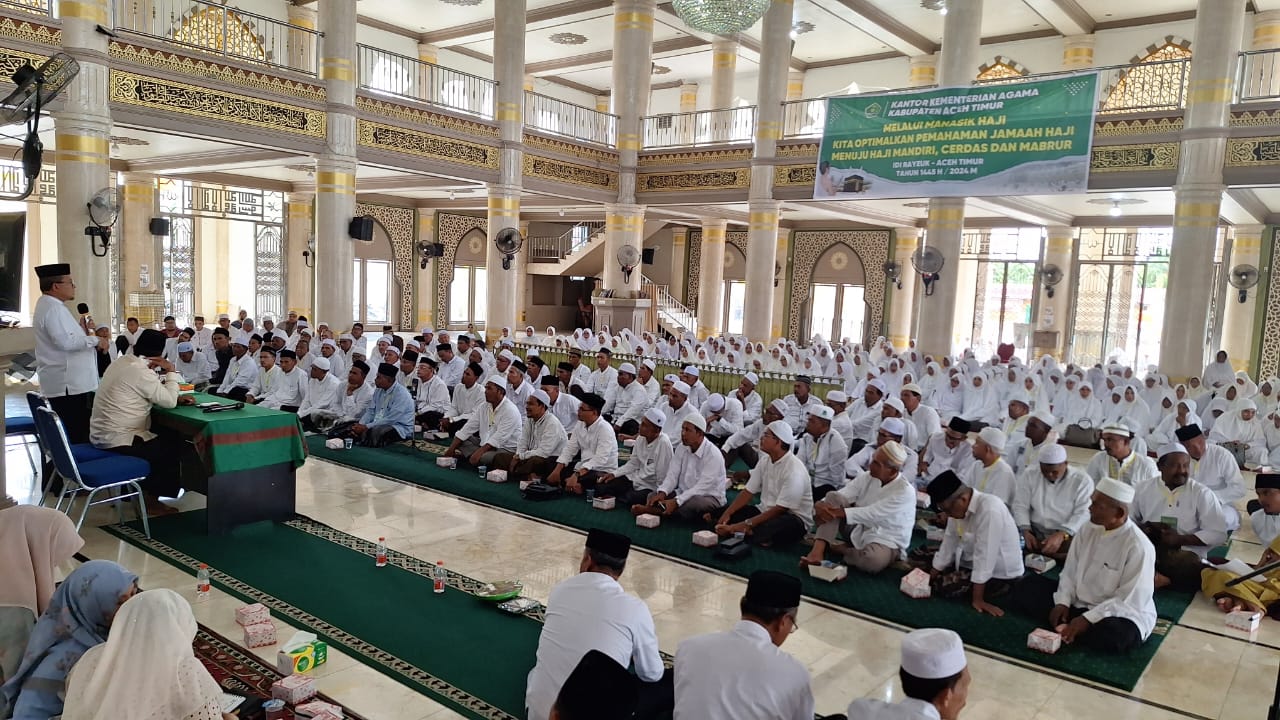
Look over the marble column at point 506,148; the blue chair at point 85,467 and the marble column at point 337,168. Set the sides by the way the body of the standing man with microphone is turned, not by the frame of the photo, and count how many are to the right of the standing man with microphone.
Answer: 1

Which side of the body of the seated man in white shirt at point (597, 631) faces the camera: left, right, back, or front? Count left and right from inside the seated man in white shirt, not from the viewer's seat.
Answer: back

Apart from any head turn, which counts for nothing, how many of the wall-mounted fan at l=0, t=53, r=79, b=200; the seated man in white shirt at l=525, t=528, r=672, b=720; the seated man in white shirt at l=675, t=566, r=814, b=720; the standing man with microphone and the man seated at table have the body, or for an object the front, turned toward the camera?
0

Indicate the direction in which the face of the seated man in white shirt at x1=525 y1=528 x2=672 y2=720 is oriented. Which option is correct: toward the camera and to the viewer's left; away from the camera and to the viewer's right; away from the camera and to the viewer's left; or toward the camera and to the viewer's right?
away from the camera and to the viewer's left

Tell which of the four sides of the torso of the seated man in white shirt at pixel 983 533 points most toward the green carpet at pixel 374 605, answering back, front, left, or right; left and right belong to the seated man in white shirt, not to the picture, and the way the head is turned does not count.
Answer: front

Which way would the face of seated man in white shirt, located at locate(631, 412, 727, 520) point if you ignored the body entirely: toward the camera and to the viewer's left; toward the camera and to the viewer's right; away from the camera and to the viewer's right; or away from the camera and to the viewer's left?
toward the camera and to the viewer's left

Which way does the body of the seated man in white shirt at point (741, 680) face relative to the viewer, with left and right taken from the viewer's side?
facing away from the viewer and to the right of the viewer

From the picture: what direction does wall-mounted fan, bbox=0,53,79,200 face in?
to the viewer's right

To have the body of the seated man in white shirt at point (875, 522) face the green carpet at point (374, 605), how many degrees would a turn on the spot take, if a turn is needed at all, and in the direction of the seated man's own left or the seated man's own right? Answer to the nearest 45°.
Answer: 0° — they already face it

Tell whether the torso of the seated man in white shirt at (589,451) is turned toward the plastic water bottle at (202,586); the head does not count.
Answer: yes

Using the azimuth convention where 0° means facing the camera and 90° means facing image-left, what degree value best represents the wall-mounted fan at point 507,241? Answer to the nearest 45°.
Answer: approximately 0°

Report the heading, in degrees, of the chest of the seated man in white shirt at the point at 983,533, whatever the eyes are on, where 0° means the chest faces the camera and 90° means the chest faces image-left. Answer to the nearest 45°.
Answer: approximately 45°

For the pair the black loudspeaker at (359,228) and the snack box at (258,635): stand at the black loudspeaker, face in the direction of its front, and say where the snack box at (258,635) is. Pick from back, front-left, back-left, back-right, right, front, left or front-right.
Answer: front-right

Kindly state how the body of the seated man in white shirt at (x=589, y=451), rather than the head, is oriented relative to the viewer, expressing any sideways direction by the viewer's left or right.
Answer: facing the viewer and to the left of the viewer

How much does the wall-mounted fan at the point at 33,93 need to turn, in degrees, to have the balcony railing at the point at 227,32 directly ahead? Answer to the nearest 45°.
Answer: approximately 90° to its left

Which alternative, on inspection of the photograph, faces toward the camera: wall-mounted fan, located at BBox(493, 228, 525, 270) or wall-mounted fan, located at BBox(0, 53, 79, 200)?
wall-mounted fan, located at BBox(493, 228, 525, 270)

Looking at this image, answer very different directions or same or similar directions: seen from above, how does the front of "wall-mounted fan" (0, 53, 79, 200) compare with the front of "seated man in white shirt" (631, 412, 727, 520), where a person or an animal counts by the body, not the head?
very different directions

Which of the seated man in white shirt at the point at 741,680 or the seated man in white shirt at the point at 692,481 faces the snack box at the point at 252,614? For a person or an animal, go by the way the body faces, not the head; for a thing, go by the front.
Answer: the seated man in white shirt at the point at 692,481

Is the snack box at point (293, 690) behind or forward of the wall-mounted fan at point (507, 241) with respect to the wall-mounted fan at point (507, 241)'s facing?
forward

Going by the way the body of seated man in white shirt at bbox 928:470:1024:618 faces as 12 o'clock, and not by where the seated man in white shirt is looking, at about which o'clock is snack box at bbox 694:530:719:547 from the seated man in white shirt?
The snack box is roughly at 2 o'clock from the seated man in white shirt.
